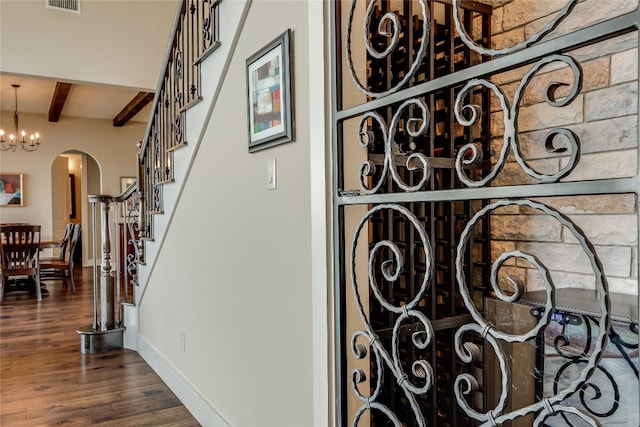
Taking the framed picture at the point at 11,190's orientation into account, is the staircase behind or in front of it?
in front

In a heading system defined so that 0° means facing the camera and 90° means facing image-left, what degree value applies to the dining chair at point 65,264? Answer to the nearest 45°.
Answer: approximately 90°

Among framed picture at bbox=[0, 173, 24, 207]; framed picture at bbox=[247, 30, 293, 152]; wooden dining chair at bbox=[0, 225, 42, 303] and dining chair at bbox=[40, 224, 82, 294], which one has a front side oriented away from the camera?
the wooden dining chair

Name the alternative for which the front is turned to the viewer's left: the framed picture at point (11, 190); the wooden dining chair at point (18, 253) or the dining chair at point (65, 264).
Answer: the dining chair

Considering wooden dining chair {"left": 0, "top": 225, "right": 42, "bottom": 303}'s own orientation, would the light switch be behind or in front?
behind

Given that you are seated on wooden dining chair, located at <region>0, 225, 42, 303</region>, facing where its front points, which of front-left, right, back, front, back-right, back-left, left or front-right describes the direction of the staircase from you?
back

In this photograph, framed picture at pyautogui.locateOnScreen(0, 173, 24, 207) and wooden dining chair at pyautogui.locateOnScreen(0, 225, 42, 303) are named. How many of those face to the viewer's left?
0

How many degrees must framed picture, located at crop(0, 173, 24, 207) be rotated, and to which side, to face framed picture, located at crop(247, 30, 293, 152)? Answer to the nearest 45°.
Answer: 0° — it already faces it

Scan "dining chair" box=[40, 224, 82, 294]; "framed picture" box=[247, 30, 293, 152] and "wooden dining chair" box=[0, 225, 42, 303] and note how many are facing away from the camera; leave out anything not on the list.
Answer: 1

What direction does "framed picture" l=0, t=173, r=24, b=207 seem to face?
toward the camera

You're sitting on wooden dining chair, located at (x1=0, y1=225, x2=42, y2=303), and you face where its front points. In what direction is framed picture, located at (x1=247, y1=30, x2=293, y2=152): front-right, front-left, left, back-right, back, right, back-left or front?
back

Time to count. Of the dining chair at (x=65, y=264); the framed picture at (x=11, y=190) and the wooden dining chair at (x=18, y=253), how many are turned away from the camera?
1

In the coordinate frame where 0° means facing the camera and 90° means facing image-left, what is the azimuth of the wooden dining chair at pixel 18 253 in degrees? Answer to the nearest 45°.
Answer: approximately 180°

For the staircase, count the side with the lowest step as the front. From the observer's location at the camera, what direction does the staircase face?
facing away from the viewer and to the left of the viewer

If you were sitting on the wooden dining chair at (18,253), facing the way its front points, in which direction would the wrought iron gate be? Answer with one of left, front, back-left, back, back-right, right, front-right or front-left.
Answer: back

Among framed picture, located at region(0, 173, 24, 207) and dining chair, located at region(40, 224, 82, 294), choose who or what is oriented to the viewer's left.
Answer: the dining chair

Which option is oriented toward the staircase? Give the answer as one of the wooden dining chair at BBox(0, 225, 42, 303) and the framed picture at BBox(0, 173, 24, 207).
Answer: the framed picture

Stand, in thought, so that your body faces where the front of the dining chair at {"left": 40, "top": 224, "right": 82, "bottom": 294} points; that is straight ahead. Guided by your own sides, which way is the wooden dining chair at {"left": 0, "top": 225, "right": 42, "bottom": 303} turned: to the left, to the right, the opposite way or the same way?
to the right
